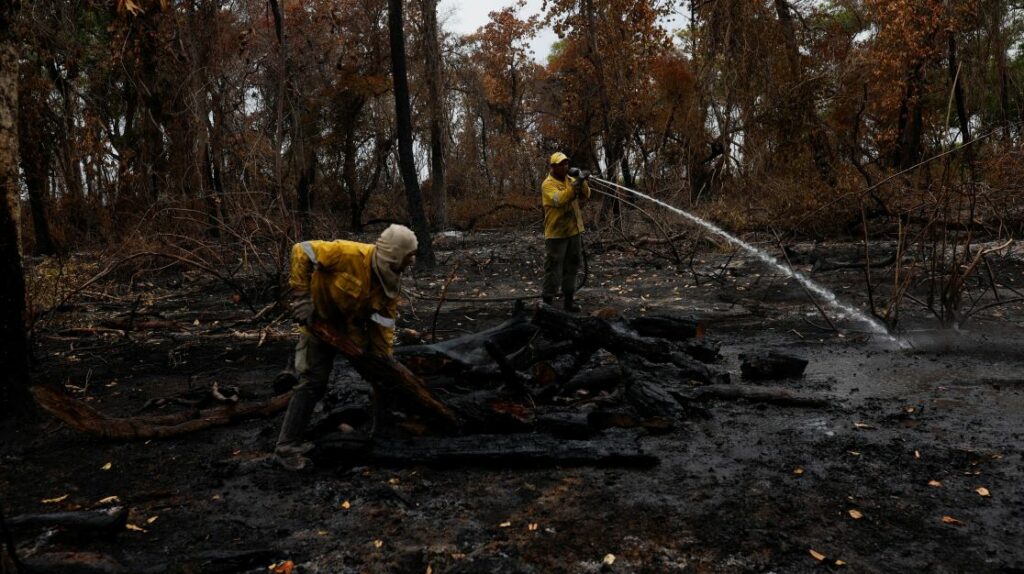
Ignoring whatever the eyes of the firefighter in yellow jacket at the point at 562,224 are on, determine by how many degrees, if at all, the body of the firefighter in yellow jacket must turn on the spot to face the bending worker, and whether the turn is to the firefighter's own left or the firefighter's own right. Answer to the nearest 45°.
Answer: approximately 45° to the firefighter's own right

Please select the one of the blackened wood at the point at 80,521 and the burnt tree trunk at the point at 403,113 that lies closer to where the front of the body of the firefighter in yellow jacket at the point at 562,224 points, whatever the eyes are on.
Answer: the blackened wood

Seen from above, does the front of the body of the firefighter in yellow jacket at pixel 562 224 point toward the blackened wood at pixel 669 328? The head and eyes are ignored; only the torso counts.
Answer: yes

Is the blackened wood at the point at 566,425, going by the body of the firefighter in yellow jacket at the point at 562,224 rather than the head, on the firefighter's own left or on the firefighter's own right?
on the firefighter's own right

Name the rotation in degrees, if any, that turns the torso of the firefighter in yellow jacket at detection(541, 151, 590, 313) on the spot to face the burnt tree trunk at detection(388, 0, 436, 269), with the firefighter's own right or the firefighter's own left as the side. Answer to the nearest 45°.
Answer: approximately 180°

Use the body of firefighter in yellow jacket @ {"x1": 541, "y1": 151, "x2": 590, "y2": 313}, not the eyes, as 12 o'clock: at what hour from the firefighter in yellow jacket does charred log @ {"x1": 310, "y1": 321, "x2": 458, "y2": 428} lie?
The charred log is roughly at 2 o'clock from the firefighter in yellow jacket.

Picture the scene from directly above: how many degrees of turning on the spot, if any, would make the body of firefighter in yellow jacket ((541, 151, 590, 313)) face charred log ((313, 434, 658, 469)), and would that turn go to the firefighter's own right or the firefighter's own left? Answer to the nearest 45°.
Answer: approximately 45° to the firefighter's own right

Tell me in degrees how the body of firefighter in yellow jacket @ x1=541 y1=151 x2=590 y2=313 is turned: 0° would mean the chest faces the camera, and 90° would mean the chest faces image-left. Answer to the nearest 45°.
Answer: approximately 315°

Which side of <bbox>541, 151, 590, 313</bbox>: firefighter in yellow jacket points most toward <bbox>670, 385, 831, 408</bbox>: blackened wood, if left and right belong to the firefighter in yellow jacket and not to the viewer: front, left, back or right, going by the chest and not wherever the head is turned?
front

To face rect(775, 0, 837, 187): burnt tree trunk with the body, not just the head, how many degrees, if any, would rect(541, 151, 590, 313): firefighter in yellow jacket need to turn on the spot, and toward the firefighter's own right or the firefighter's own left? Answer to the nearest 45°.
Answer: approximately 90° to the firefighter's own left

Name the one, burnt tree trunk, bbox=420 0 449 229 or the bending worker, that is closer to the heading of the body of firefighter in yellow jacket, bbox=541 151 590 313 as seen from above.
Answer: the bending worker

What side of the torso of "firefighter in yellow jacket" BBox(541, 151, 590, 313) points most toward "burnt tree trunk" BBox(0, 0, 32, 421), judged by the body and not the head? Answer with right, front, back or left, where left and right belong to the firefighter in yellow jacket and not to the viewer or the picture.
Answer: right

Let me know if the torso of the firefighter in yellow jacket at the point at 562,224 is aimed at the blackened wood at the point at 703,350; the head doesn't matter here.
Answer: yes

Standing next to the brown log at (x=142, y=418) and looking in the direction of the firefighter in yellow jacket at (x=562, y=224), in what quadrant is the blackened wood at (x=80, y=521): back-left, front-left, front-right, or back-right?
back-right
